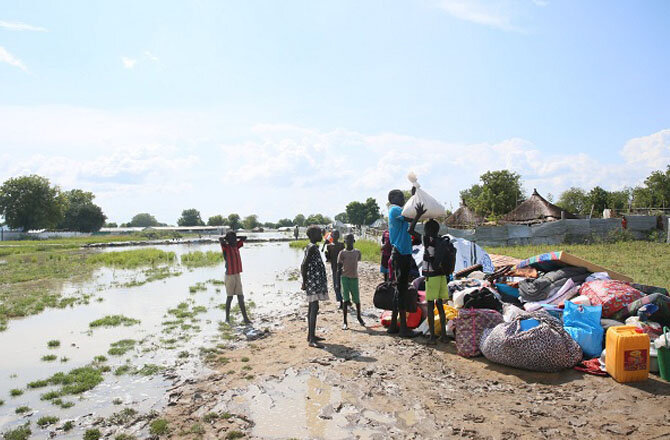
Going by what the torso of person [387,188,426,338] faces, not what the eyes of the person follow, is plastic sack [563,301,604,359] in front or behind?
in front

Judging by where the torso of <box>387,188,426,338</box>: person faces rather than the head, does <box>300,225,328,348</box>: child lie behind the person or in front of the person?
behind

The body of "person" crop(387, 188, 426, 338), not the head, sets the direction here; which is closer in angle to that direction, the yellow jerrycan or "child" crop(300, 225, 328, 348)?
the yellow jerrycan

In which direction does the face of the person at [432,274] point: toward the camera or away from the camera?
away from the camera

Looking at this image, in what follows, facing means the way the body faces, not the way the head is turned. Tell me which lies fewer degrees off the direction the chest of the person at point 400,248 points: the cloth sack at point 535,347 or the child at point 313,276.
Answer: the cloth sack

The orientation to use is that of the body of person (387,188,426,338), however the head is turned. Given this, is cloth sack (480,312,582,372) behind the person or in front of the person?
in front

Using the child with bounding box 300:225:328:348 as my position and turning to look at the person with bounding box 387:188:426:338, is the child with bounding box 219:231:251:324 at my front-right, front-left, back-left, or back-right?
back-left
